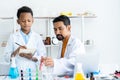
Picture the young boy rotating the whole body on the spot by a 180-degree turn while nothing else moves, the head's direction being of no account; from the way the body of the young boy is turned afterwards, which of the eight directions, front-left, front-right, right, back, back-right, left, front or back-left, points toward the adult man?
back-right

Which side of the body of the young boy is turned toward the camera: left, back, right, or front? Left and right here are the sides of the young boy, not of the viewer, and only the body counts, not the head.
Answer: front

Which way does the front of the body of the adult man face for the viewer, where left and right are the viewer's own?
facing the viewer and to the left of the viewer

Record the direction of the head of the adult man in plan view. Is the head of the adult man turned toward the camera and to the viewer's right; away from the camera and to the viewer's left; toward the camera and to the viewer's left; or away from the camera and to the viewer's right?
toward the camera and to the viewer's left
